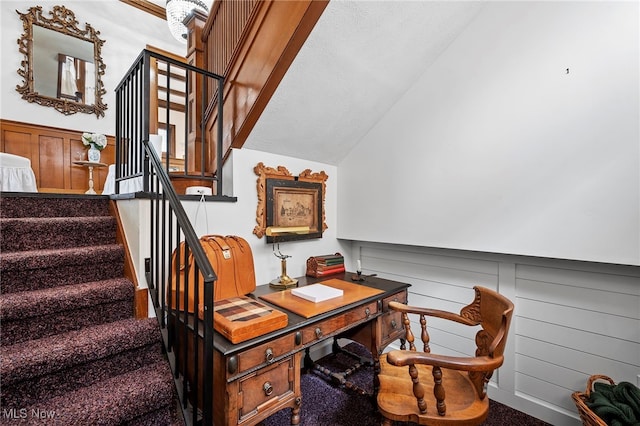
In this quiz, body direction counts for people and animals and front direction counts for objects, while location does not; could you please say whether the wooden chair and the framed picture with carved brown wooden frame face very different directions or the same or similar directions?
very different directions

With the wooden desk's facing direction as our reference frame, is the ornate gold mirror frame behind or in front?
behind

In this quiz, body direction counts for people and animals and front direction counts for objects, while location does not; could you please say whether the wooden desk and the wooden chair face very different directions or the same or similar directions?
very different directions

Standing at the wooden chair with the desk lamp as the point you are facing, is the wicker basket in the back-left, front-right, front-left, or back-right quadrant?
back-right

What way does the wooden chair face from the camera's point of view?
to the viewer's left

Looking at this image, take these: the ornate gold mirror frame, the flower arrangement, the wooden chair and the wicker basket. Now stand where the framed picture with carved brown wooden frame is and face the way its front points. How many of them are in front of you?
2

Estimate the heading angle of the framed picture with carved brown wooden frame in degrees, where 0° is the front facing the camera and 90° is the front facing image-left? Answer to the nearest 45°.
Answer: approximately 315°

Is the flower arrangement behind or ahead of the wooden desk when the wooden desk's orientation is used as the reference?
behind

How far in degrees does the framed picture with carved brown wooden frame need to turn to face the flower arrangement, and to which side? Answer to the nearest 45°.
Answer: approximately 180°
